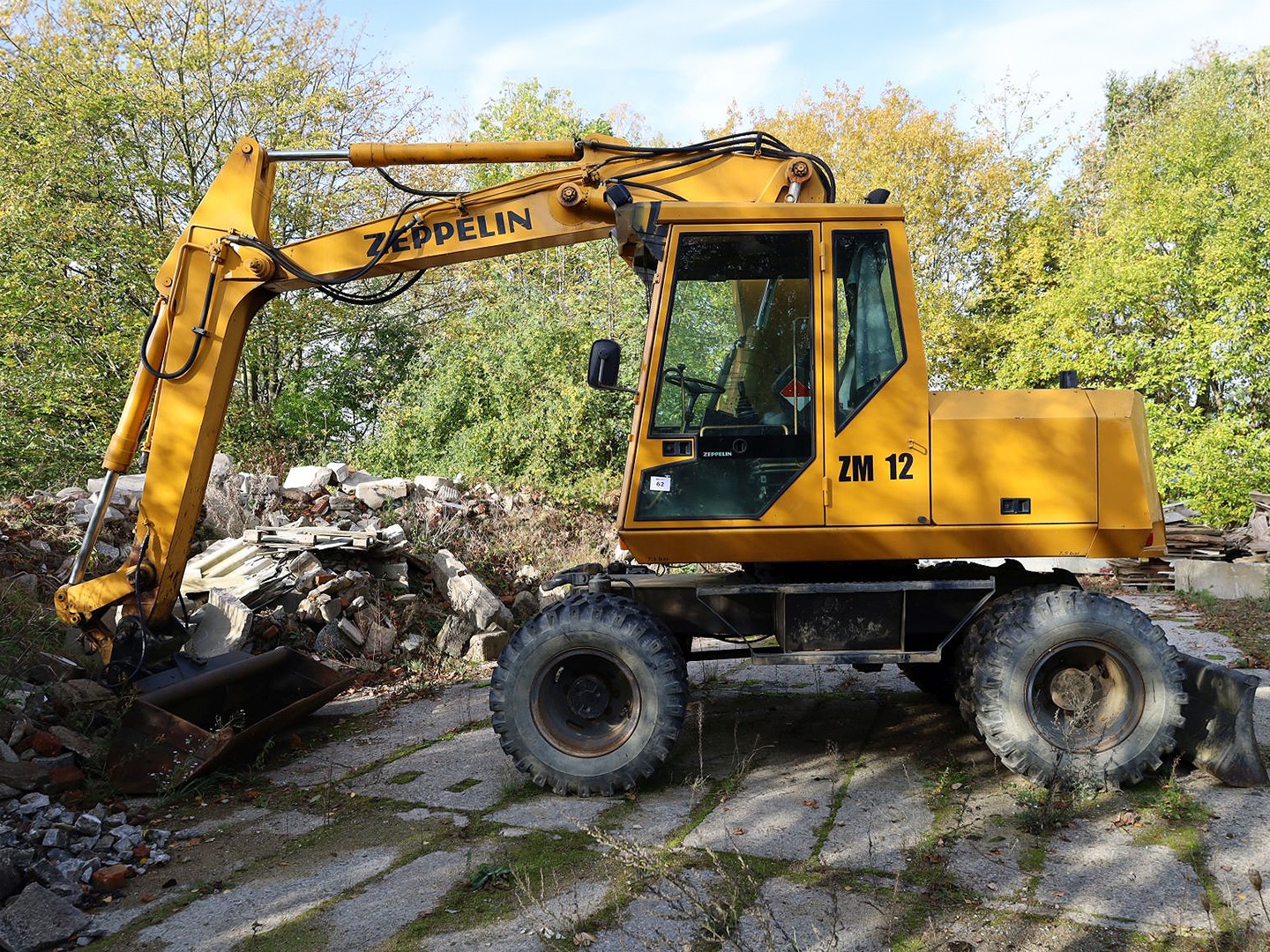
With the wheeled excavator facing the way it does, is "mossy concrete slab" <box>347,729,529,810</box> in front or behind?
in front

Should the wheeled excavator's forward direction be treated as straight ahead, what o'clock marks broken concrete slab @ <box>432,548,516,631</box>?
The broken concrete slab is roughly at 2 o'clock from the wheeled excavator.

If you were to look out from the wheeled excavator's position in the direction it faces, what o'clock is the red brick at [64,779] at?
The red brick is roughly at 12 o'clock from the wheeled excavator.

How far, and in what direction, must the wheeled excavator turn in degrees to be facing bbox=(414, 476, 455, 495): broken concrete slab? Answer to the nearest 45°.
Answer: approximately 45° to its right

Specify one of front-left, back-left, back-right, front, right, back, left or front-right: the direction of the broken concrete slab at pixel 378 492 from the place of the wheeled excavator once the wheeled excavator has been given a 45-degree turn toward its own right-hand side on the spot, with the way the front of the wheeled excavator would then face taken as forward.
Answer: front

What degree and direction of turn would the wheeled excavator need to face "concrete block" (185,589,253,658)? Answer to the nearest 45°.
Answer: approximately 45° to its right

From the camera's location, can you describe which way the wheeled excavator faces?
facing to the left of the viewer

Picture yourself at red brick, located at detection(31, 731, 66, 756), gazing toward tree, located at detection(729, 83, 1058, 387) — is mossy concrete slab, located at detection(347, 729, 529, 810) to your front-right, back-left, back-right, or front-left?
front-right

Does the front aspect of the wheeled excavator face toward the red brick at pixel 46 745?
yes

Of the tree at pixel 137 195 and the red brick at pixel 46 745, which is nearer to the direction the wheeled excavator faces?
the red brick

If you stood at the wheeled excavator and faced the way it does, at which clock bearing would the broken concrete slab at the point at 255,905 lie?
The broken concrete slab is roughly at 11 o'clock from the wheeled excavator.
